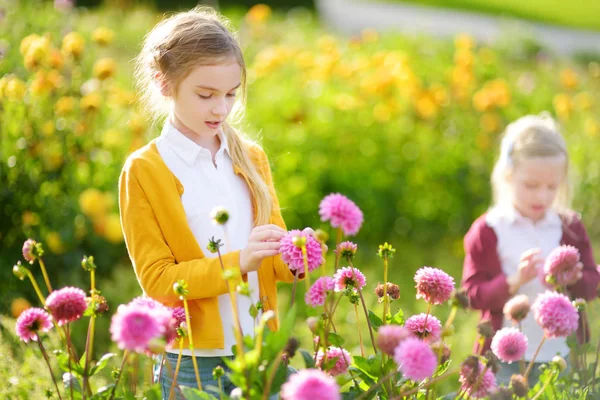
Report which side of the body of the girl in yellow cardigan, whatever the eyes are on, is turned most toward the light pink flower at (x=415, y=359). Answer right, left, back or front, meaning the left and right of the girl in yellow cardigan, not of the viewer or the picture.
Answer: front

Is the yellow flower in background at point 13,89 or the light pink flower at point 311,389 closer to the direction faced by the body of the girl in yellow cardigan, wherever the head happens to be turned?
the light pink flower

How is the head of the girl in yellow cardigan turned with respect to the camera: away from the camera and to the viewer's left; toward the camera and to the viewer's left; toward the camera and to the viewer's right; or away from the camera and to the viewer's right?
toward the camera and to the viewer's right

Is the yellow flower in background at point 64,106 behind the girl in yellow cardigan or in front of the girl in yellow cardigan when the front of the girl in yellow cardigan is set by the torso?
behind

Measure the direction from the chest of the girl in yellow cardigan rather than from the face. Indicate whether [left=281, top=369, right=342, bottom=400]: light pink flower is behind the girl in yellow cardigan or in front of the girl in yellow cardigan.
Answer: in front

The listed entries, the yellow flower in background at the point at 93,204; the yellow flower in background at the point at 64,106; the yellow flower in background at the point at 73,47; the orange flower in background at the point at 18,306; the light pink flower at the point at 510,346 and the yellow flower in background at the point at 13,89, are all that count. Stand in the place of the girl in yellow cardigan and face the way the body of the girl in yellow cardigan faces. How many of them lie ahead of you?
1

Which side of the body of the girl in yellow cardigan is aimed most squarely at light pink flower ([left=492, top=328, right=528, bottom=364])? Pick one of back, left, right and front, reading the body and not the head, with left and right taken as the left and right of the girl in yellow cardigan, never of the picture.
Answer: left

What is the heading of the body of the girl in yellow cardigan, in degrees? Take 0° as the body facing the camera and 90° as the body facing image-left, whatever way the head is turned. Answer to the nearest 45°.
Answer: approximately 315°
